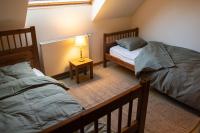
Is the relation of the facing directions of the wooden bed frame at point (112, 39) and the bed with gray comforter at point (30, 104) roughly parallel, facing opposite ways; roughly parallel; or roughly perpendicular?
roughly parallel

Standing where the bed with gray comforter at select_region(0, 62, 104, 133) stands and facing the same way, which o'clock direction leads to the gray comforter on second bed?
The gray comforter on second bed is roughly at 10 o'clock from the bed with gray comforter.

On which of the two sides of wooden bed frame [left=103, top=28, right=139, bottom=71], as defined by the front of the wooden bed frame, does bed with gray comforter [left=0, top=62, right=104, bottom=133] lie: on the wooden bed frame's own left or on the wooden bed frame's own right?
on the wooden bed frame's own right

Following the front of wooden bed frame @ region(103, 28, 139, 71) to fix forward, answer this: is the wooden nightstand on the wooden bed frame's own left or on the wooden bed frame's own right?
on the wooden bed frame's own right

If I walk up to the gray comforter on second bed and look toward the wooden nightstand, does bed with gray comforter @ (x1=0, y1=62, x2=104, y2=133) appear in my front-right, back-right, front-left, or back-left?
front-left

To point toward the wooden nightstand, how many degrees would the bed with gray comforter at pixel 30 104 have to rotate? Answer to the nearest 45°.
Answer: approximately 90° to its left

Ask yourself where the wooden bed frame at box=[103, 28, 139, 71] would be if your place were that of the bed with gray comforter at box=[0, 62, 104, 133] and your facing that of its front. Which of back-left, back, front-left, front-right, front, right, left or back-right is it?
left

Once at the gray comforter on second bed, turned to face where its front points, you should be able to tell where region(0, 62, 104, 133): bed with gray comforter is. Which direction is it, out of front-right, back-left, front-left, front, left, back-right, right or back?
right

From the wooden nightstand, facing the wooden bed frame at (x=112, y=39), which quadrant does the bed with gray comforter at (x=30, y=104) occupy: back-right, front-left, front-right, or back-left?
back-right
